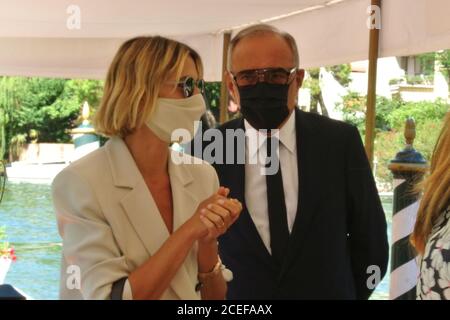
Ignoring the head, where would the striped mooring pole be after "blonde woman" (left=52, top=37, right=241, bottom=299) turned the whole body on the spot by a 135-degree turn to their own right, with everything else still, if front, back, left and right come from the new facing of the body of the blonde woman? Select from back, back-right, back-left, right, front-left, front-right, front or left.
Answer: back-right

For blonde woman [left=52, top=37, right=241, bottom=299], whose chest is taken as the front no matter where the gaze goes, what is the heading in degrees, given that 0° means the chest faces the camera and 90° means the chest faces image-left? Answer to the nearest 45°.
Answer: approximately 315°

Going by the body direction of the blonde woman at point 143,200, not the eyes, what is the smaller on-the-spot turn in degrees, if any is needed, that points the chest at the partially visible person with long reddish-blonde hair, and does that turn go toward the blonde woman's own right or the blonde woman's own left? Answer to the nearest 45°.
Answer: approximately 45° to the blonde woman's own left

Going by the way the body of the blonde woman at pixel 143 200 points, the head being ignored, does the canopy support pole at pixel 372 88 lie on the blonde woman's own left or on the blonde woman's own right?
on the blonde woman's own left

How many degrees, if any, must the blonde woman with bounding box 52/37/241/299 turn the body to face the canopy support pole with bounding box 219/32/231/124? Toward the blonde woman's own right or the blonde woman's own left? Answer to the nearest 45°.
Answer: approximately 135° to the blonde woman's own left

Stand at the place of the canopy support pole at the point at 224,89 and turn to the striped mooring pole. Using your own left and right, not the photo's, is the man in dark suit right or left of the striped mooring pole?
right

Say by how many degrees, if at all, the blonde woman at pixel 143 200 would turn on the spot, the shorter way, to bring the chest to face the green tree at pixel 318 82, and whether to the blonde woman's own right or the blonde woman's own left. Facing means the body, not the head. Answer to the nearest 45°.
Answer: approximately 135° to the blonde woman's own left

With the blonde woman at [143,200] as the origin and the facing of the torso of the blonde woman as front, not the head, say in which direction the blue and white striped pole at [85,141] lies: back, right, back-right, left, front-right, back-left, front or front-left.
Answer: back-left
